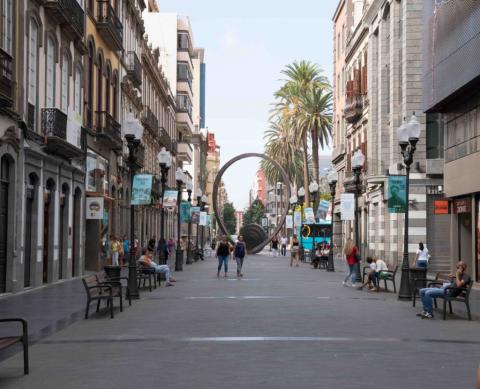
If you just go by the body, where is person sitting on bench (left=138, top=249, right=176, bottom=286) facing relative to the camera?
to the viewer's right

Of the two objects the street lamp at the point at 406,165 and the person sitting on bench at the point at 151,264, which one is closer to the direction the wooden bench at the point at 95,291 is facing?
the street lamp

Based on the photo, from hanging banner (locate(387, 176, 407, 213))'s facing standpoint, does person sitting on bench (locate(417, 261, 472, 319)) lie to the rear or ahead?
ahead

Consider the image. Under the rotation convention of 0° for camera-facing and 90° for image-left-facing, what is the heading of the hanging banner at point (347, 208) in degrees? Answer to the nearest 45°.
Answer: approximately 0°

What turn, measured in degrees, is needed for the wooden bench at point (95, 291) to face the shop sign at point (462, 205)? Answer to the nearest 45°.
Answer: approximately 45° to its left

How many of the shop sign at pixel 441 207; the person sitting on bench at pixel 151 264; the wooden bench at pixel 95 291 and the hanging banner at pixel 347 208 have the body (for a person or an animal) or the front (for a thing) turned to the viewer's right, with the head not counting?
2

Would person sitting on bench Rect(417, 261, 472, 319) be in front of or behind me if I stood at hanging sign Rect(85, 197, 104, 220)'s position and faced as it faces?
in front

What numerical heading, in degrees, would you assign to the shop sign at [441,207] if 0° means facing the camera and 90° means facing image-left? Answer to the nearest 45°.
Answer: approximately 0°

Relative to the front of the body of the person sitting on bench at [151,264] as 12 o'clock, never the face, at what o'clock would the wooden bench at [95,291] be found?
The wooden bench is roughly at 3 o'clock from the person sitting on bench.

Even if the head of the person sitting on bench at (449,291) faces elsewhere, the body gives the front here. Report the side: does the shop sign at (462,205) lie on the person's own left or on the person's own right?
on the person's own right
